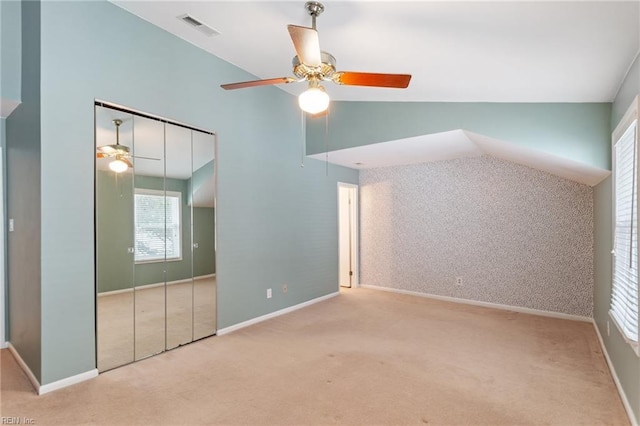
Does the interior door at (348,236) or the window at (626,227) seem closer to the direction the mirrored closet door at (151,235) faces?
the window

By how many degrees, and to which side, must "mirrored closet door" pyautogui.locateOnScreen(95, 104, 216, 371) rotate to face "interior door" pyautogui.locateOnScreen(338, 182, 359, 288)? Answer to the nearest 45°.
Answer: approximately 90° to its left

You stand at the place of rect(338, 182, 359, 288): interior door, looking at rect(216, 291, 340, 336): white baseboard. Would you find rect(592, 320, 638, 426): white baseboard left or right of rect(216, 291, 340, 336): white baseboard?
left

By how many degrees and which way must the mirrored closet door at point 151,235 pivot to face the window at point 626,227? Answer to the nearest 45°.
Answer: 0° — it already faces it

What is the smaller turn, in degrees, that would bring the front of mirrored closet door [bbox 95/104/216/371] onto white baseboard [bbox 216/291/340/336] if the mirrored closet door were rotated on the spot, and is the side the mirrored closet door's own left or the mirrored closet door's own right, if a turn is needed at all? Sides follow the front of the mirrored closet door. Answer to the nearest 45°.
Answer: approximately 90° to the mirrored closet door's own left

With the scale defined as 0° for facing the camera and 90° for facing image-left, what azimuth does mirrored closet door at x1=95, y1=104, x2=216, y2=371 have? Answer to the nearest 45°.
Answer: approximately 315°
